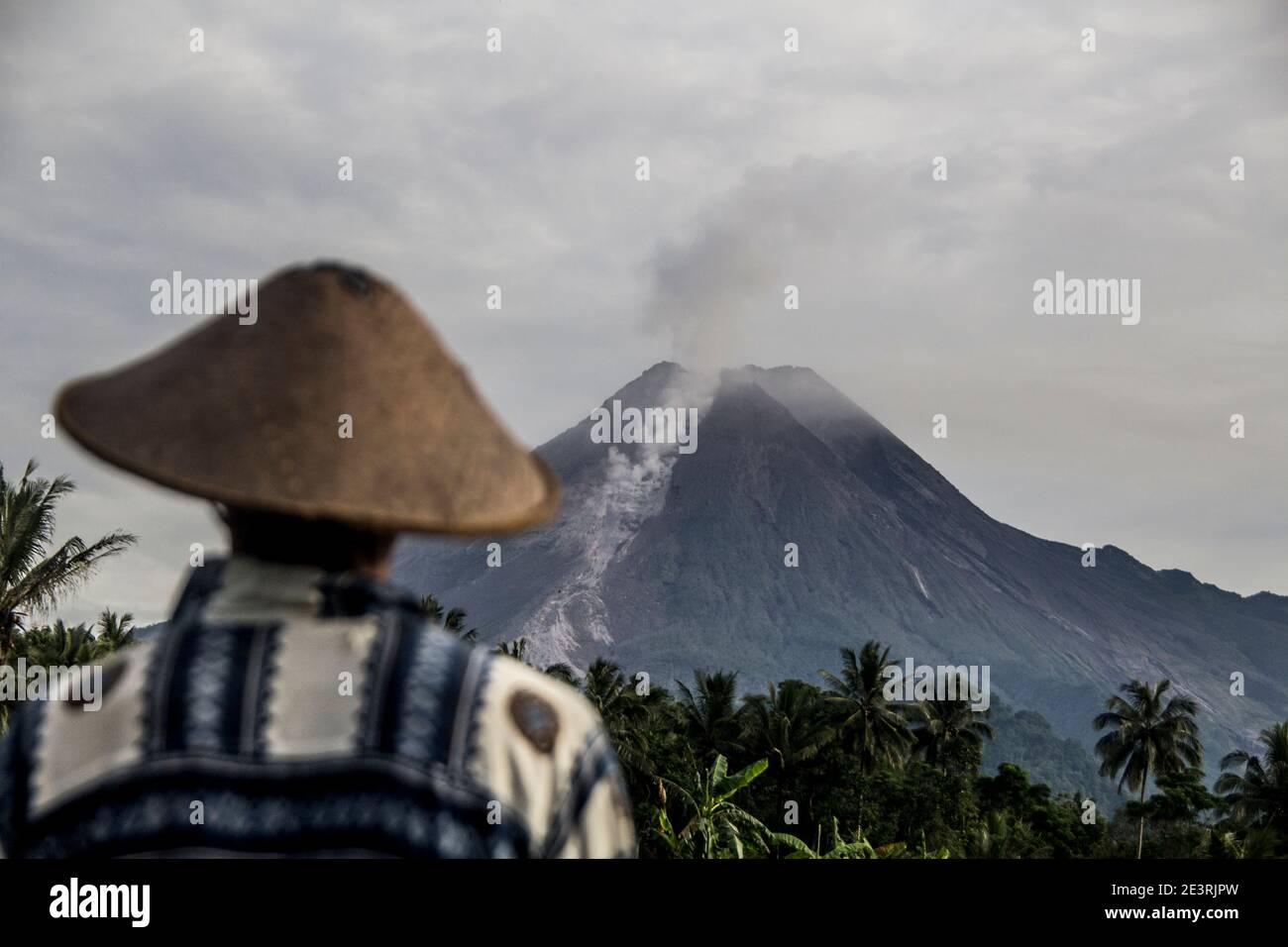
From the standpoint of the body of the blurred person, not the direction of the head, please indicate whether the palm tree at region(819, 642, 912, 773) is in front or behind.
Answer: in front

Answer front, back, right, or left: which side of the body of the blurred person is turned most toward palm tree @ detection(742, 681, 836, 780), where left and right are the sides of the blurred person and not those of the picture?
front

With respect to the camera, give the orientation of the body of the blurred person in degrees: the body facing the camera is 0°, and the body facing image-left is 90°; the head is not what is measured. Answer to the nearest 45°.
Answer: approximately 180°

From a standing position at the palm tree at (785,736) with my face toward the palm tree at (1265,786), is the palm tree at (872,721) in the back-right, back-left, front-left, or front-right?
front-left

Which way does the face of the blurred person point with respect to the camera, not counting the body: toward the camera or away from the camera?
away from the camera
